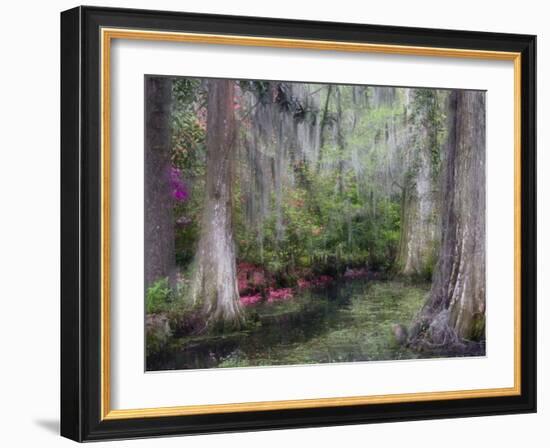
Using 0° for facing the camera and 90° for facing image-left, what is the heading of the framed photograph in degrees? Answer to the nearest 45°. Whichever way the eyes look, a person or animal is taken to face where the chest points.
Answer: approximately 315°
